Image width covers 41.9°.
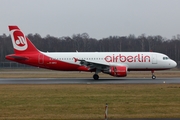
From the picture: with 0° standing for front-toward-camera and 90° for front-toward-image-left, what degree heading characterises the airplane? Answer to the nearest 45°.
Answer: approximately 270°
